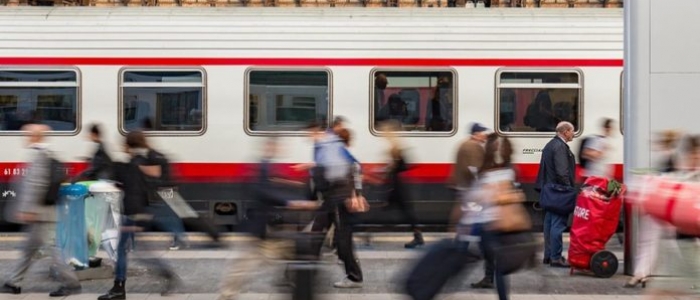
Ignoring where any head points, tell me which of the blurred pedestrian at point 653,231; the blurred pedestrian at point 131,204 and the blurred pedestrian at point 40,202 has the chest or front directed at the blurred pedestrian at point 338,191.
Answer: the blurred pedestrian at point 653,231

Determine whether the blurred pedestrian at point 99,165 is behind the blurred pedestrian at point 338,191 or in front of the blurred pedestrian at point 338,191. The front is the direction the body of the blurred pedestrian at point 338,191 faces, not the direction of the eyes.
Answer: in front

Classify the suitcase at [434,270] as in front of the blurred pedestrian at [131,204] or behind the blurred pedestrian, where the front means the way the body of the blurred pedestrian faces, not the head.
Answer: behind

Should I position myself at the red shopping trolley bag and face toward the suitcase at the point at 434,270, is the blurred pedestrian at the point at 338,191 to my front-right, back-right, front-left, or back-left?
front-right

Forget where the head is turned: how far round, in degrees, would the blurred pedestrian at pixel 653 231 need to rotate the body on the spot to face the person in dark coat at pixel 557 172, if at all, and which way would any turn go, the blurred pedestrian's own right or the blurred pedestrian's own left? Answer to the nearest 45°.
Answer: approximately 45° to the blurred pedestrian's own right

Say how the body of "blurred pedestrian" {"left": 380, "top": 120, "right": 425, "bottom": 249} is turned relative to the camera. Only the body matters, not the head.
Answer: to the viewer's left

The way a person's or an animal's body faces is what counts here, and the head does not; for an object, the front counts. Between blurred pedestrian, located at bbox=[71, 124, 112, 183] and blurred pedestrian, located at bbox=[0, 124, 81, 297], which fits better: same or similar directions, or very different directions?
same or similar directions

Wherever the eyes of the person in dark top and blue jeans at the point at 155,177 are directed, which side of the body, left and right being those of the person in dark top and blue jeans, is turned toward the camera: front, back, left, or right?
left

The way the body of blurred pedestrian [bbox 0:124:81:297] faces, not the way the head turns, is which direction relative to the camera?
to the viewer's left

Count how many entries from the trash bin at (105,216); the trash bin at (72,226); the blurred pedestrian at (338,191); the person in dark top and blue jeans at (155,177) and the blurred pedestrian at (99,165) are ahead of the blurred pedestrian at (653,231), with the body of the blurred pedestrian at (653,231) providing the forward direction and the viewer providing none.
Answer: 5

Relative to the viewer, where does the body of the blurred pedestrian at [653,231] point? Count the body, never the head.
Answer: to the viewer's left

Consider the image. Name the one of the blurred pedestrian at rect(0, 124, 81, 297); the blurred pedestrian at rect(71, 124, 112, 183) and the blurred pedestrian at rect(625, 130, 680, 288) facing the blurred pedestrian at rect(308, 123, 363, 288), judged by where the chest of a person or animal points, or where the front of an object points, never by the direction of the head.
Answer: the blurred pedestrian at rect(625, 130, 680, 288)

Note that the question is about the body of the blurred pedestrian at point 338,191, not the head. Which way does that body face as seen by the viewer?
to the viewer's left

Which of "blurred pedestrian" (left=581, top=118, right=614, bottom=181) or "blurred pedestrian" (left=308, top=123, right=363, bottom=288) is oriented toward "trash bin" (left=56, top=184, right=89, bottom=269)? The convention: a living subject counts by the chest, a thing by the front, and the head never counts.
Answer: "blurred pedestrian" (left=308, top=123, right=363, bottom=288)
